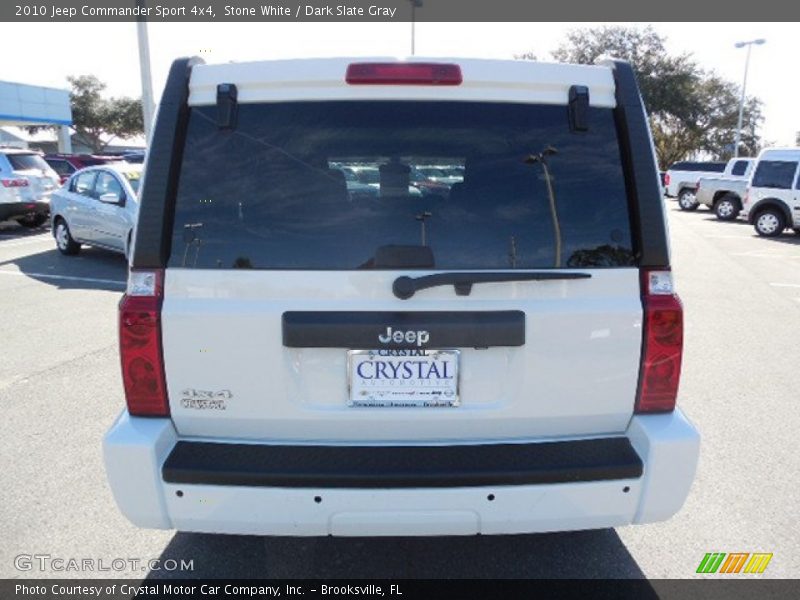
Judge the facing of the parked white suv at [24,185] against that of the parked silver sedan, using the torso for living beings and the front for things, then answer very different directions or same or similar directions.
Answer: very different directions

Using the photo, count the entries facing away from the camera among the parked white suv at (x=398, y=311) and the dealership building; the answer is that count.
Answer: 1

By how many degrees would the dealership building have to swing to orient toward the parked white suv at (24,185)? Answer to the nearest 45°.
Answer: approximately 45° to its right

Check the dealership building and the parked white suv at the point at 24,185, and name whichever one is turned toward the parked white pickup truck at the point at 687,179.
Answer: the dealership building

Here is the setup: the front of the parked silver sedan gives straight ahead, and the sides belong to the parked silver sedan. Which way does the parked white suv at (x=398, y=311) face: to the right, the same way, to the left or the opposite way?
to the left

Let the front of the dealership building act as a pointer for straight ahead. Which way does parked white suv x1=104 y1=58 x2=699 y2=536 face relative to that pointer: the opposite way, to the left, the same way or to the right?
to the left

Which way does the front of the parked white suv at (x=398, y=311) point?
away from the camera

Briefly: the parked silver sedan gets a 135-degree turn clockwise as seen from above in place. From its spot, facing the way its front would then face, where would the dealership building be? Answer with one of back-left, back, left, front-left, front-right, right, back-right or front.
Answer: right

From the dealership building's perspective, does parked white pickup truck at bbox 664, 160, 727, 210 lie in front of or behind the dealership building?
in front

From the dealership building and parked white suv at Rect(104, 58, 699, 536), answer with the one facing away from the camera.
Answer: the parked white suv

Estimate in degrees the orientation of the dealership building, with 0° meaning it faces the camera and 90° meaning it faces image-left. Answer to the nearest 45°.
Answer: approximately 315°
